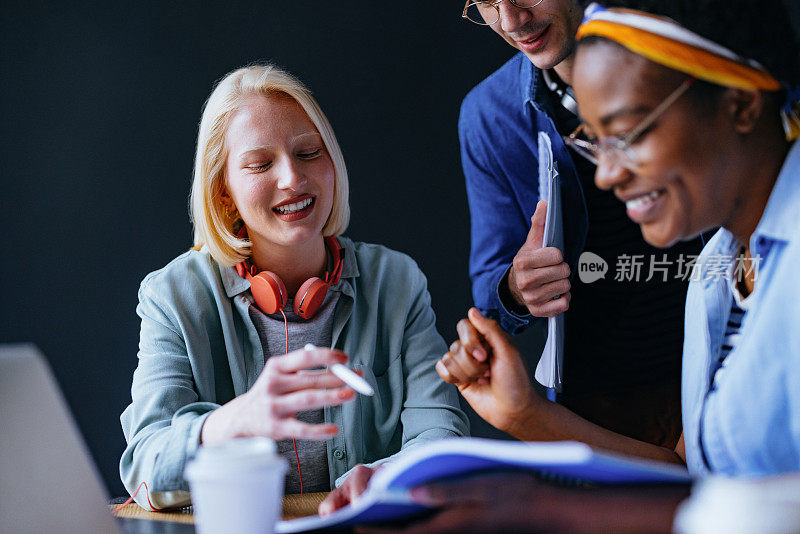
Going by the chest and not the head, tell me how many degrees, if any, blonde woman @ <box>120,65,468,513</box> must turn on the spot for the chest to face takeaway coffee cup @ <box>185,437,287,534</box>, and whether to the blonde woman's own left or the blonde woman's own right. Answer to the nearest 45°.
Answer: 0° — they already face it

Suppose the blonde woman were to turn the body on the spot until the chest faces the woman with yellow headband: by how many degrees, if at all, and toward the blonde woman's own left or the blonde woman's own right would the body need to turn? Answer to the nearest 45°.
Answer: approximately 45° to the blonde woman's own left

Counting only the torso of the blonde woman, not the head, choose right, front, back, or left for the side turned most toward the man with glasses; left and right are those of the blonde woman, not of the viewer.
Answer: left

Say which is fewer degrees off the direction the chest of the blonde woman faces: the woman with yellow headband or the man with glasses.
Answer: the woman with yellow headband

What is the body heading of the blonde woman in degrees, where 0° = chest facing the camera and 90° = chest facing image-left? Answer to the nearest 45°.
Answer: approximately 0°

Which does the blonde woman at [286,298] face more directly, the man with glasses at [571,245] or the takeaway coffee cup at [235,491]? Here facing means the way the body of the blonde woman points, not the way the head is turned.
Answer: the takeaway coffee cup

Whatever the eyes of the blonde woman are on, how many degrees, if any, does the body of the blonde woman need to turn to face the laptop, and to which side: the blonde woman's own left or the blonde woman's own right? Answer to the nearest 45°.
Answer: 0° — they already face it
